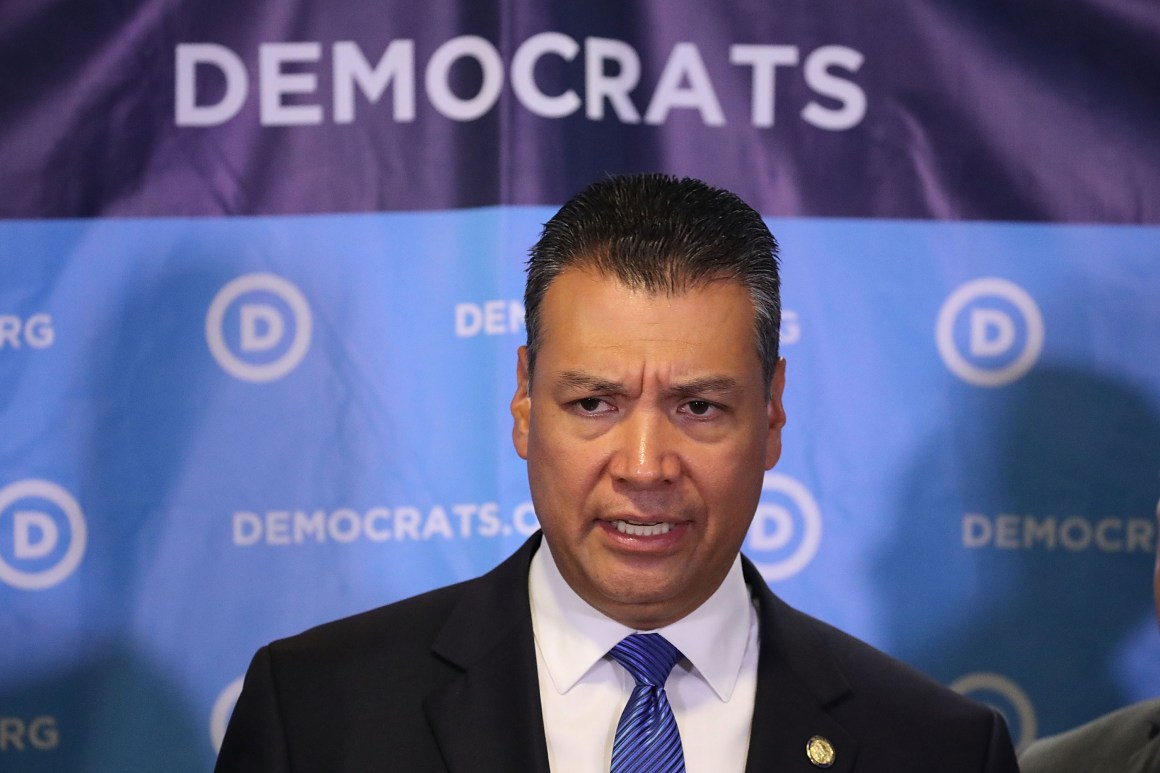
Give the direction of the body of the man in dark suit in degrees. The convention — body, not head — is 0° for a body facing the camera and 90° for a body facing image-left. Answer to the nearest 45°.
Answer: approximately 0°
